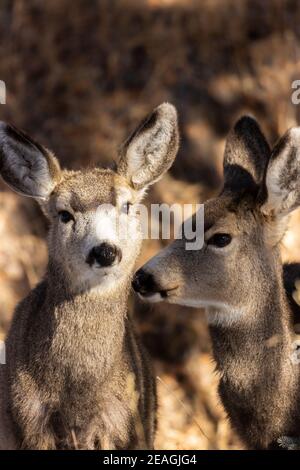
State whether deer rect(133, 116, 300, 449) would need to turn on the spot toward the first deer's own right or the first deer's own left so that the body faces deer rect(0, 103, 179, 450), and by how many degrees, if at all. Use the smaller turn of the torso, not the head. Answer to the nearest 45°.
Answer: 0° — it already faces it

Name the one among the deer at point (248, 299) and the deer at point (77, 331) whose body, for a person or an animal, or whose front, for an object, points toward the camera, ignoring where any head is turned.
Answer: the deer at point (77, 331)

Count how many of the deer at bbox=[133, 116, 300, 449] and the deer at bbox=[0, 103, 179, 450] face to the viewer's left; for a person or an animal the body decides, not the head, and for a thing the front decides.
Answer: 1

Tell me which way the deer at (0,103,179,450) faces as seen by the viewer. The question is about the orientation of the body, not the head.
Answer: toward the camera

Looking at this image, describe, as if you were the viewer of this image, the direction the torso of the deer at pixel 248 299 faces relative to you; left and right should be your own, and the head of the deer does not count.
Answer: facing to the left of the viewer

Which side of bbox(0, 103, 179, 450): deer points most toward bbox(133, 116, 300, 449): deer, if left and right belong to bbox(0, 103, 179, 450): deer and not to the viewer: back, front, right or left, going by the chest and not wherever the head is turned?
left

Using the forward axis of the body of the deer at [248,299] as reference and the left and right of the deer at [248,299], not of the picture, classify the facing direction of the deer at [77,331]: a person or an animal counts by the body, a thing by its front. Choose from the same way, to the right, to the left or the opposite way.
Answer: to the left
